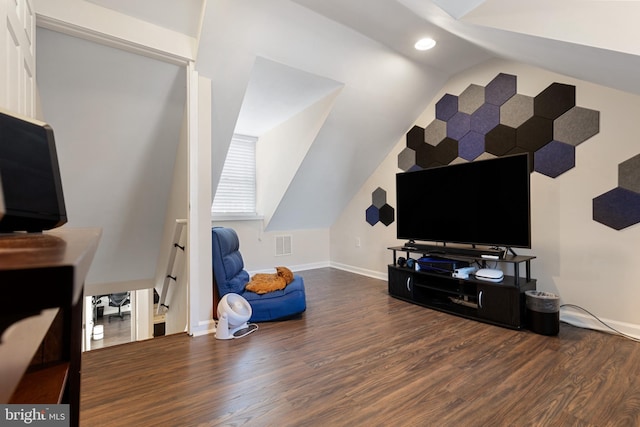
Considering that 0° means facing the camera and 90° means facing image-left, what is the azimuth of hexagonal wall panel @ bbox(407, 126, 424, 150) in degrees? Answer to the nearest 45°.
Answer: approximately 45°

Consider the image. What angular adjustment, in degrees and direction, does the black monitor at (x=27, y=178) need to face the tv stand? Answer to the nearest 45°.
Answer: approximately 45° to its left

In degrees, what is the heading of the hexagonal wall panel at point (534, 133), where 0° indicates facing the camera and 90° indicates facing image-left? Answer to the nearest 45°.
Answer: approximately 45°

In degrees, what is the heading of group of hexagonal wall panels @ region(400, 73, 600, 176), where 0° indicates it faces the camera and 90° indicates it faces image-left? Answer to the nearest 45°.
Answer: approximately 45°

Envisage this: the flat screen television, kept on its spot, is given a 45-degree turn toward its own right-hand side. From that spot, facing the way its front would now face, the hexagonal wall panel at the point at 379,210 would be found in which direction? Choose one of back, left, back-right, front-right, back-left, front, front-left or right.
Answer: front-right

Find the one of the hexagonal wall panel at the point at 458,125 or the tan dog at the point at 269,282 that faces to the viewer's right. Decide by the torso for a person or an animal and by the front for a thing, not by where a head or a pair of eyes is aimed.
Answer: the tan dog
